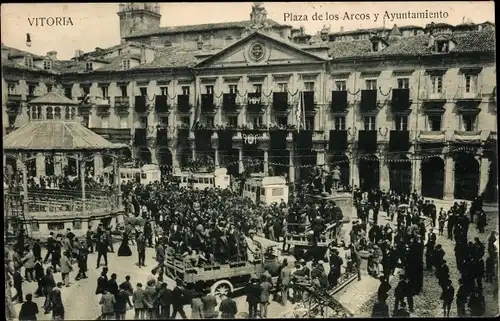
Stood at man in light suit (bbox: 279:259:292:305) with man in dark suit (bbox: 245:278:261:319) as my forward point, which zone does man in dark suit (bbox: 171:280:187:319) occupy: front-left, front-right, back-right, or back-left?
front-right

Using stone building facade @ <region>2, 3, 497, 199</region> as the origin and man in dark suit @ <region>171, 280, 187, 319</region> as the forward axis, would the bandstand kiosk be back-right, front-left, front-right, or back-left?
front-right

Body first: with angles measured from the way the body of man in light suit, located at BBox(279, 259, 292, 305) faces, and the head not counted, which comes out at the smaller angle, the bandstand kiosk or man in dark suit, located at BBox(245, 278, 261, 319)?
the bandstand kiosk

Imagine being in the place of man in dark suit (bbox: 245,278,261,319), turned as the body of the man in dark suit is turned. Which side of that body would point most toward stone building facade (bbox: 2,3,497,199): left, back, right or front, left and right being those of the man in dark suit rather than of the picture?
front

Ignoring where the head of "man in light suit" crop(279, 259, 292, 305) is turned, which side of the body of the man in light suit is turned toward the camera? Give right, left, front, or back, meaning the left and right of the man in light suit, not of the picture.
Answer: back

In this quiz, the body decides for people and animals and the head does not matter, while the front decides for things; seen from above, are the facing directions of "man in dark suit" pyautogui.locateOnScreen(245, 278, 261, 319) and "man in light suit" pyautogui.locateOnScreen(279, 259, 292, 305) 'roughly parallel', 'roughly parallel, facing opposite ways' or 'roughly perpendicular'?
roughly parallel

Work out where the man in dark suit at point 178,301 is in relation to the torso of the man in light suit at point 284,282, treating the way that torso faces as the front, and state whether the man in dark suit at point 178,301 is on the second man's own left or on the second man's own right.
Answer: on the second man's own left

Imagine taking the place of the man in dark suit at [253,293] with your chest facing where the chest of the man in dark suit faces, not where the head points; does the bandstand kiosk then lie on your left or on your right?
on your left

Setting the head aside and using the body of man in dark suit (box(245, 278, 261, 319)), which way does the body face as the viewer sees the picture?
away from the camera

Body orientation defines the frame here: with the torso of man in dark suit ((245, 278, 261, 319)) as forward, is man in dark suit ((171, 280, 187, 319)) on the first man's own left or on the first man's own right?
on the first man's own left

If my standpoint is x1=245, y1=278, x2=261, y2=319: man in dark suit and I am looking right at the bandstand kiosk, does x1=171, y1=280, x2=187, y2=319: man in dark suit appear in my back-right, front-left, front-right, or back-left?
front-left

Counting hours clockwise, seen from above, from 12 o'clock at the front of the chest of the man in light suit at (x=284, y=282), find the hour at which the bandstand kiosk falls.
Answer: The bandstand kiosk is roughly at 10 o'clock from the man in light suit.

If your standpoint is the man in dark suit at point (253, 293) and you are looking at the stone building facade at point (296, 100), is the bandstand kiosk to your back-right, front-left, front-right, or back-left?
front-left

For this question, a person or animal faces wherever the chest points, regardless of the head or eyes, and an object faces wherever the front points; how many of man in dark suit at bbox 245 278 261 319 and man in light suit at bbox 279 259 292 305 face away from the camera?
2

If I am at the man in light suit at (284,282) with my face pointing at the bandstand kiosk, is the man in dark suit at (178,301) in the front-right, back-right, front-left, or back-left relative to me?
front-left
